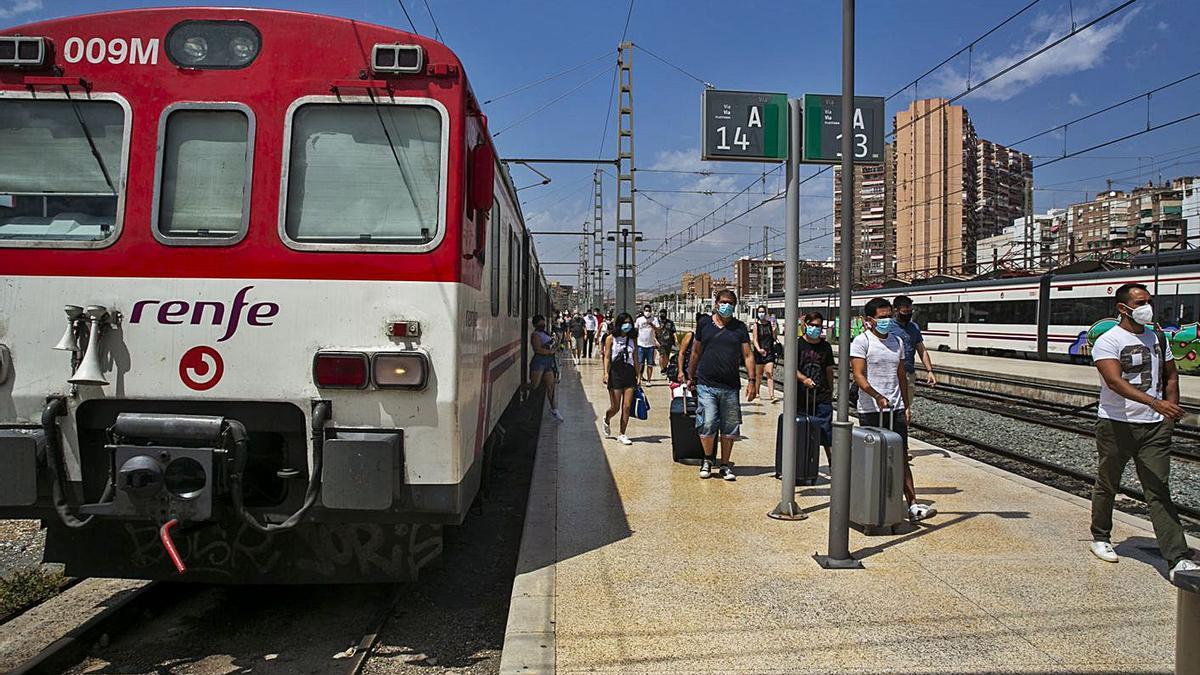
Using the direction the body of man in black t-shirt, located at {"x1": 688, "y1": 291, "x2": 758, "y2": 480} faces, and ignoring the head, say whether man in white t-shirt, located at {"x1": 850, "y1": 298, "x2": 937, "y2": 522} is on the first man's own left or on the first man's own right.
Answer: on the first man's own left

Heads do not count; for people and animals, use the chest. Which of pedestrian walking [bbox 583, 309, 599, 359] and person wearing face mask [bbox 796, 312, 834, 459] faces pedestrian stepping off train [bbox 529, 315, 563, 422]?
pedestrian walking [bbox 583, 309, 599, 359]

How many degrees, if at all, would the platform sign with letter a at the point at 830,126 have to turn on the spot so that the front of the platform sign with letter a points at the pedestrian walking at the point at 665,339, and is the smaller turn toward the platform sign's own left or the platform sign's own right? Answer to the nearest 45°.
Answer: approximately 180°
